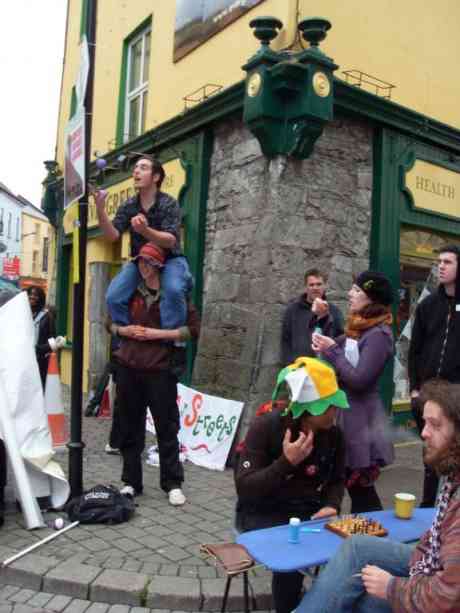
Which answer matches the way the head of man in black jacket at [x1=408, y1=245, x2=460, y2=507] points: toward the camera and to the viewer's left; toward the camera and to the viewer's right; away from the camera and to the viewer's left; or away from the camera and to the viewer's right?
toward the camera and to the viewer's left

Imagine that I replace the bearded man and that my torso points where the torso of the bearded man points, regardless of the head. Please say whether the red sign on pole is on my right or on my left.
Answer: on my right

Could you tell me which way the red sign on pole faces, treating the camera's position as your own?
facing the viewer

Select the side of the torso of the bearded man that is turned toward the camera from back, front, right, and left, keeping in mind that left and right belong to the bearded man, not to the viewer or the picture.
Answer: left

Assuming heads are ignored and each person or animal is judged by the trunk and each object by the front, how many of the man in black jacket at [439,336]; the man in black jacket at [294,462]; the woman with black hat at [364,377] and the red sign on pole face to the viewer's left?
1

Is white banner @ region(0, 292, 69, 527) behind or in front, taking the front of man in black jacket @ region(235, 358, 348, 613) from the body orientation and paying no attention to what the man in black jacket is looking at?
behind

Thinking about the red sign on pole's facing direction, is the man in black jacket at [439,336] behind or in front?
in front

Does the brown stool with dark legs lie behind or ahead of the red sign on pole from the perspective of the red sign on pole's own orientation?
ahead

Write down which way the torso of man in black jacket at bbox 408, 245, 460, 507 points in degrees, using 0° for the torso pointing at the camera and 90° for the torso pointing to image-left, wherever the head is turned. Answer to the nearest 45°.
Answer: approximately 0°

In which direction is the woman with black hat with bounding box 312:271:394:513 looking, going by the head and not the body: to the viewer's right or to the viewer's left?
to the viewer's left

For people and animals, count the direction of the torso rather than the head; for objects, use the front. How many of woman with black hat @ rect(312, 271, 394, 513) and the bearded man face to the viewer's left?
2

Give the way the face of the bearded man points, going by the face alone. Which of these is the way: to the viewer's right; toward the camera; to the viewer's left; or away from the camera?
to the viewer's left

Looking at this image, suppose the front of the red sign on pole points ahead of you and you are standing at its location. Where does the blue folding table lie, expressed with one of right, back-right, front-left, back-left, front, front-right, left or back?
front
